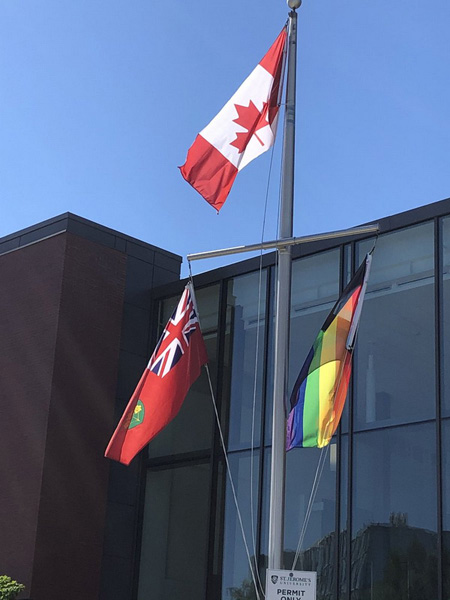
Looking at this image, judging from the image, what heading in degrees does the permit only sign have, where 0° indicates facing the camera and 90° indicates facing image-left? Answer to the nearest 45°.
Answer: approximately 0°
